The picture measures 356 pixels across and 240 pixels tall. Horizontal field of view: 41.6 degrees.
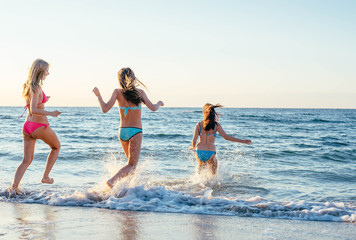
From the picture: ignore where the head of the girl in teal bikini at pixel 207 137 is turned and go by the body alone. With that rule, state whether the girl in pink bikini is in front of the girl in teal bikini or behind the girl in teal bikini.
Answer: behind

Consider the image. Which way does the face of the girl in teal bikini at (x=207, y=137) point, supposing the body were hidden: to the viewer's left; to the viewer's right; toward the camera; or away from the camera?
away from the camera

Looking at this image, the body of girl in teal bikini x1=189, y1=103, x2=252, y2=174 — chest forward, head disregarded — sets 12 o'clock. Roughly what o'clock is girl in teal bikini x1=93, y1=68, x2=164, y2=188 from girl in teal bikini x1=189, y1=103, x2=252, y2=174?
girl in teal bikini x1=93, y1=68, x2=164, y2=188 is roughly at 7 o'clock from girl in teal bikini x1=189, y1=103, x2=252, y2=174.

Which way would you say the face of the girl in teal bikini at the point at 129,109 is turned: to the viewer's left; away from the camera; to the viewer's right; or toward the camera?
away from the camera

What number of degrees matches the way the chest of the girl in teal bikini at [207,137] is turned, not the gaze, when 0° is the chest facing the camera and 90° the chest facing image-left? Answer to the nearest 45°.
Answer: approximately 180°
